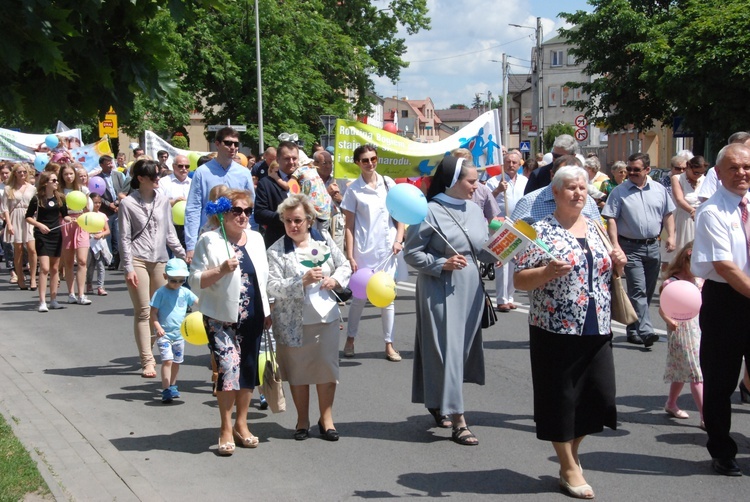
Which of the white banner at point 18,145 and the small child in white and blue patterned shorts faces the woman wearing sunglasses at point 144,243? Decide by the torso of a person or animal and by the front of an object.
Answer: the white banner

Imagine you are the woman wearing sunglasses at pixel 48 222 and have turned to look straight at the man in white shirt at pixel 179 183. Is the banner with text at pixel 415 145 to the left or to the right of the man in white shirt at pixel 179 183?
right

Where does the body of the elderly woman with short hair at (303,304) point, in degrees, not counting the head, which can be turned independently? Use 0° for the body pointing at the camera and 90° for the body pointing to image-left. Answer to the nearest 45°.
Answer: approximately 0°

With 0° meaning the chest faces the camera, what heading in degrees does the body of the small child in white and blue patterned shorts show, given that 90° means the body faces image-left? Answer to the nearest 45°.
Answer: approximately 0°
